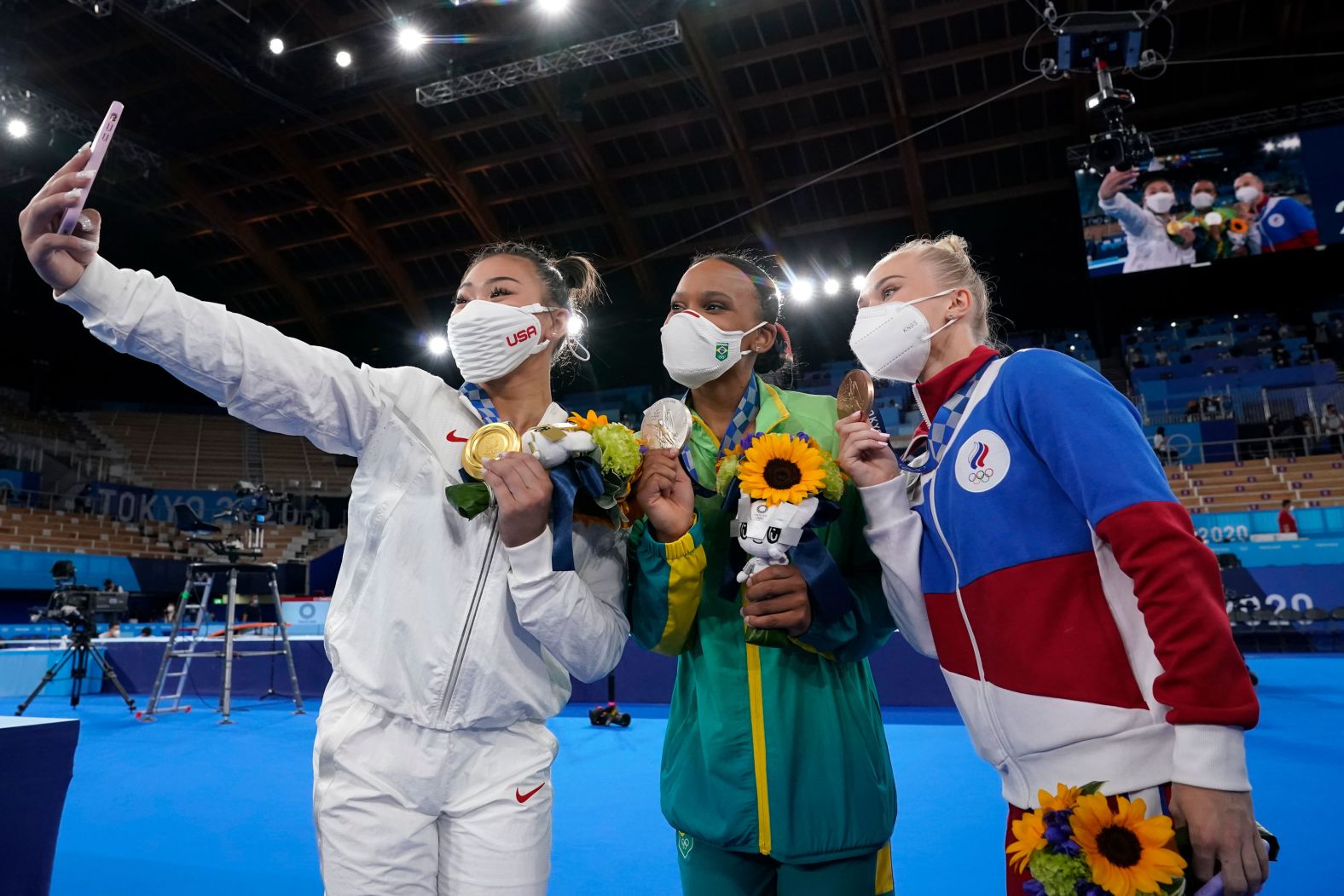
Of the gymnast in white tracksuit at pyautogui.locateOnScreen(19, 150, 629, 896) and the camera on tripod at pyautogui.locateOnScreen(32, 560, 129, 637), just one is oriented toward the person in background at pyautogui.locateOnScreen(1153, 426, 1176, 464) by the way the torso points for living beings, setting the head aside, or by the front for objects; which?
the camera on tripod

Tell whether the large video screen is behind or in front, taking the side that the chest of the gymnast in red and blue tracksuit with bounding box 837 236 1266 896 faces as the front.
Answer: behind

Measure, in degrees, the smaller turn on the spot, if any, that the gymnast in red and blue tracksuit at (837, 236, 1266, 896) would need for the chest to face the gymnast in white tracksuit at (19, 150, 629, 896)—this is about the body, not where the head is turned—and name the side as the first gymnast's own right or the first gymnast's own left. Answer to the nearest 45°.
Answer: approximately 45° to the first gymnast's own right

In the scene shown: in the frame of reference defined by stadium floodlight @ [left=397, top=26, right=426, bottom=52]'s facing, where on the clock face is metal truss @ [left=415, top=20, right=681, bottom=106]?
The metal truss is roughly at 9 o'clock from the stadium floodlight.

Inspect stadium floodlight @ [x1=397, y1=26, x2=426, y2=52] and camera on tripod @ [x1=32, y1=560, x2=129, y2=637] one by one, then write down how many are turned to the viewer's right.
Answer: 1

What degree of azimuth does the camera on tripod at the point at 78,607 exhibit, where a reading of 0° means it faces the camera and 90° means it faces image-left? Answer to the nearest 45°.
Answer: approximately 270°

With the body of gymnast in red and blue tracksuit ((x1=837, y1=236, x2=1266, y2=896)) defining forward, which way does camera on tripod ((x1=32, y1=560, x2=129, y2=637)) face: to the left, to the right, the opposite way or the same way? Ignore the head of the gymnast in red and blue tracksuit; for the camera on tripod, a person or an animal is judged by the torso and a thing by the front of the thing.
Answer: the opposite way

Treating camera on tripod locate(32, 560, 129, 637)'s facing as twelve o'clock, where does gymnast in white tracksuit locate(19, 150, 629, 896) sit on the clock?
The gymnast in white tracksuit is roughly at 3 o'clock from the camera on tripod.

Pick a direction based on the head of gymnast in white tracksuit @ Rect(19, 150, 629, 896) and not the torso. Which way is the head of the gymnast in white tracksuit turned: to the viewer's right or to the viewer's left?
to the viewer's left

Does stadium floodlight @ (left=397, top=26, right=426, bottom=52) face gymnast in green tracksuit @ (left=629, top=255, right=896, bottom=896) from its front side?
yes
